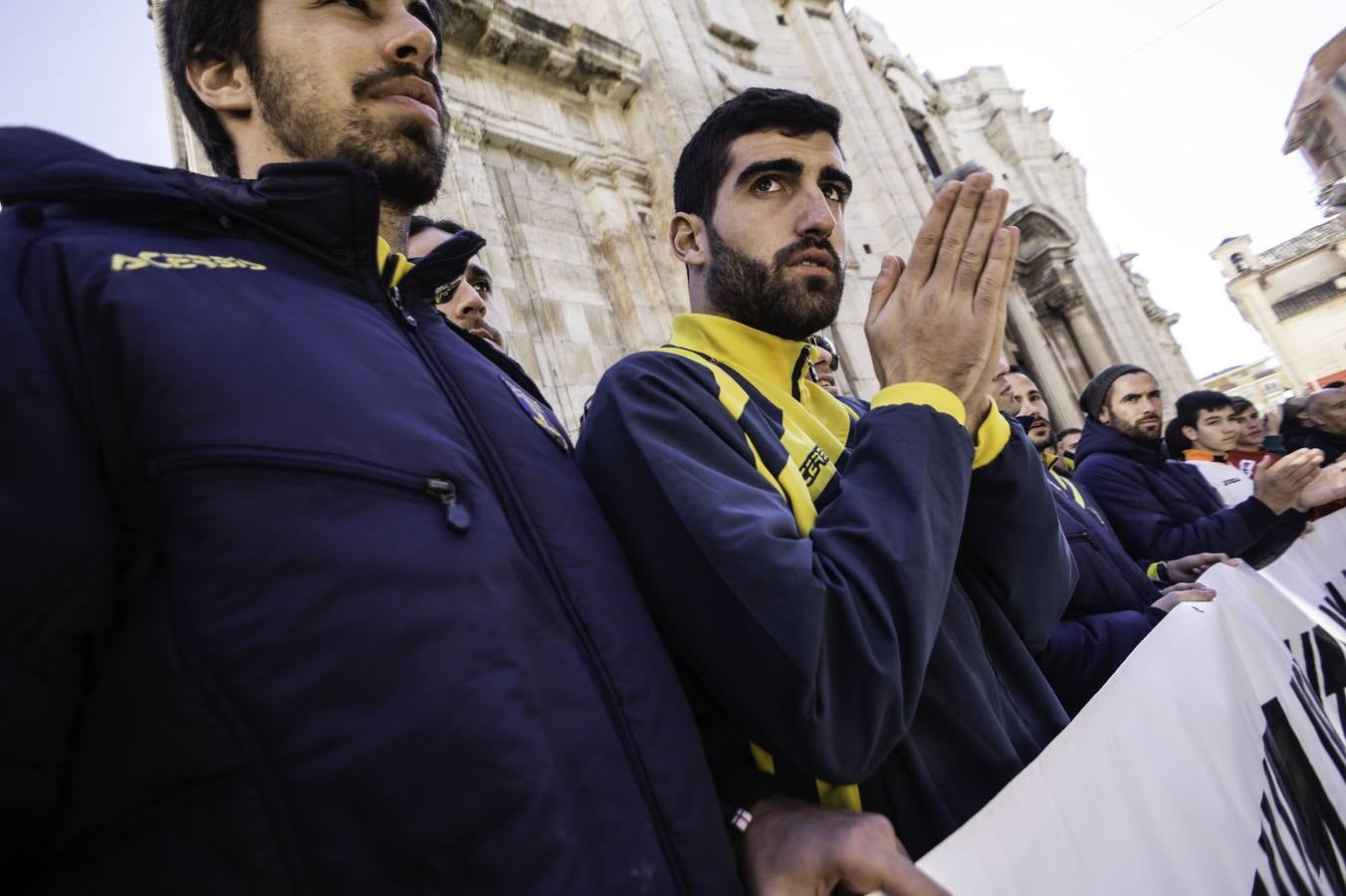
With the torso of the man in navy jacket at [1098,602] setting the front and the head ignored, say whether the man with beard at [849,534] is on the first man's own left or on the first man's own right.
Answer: on the first man's own right

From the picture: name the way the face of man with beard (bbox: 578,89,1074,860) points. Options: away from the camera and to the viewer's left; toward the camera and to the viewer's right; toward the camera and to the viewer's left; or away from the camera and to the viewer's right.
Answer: toward the camera and to the viewer's right

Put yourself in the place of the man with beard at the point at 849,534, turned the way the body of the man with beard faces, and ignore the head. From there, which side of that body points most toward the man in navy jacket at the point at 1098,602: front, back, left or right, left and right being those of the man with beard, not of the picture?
left
